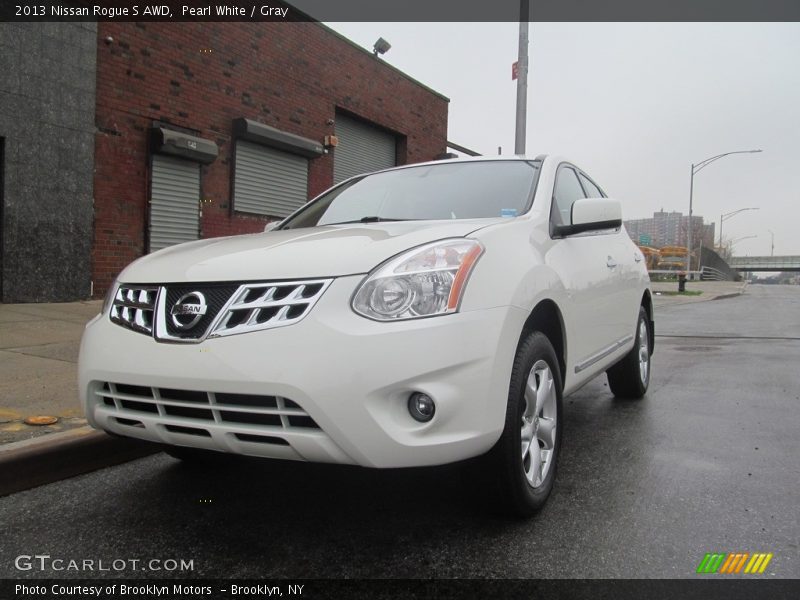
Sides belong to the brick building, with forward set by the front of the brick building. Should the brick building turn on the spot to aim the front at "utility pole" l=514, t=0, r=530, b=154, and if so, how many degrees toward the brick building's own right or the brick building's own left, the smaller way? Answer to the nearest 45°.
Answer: approximately 45° to the brick building's own left

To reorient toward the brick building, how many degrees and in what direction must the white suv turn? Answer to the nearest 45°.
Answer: approximately 135° to its right

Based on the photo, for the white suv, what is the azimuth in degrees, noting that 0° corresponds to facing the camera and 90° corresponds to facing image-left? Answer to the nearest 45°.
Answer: approximately 45°

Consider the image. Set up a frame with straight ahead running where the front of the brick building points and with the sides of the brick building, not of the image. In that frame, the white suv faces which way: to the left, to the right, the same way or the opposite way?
to the right

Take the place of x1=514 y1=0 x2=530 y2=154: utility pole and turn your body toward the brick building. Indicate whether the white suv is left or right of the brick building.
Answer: left

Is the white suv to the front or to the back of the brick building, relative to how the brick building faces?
to the front

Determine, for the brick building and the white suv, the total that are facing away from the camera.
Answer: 0

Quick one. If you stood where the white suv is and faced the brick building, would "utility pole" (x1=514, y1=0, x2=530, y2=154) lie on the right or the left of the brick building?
right

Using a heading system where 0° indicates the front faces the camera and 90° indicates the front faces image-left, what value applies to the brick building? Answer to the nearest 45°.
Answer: approximately 315°

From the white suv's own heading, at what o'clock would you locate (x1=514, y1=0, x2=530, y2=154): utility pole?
The utility pole is roughly at 5 o'clock from the white suv.
